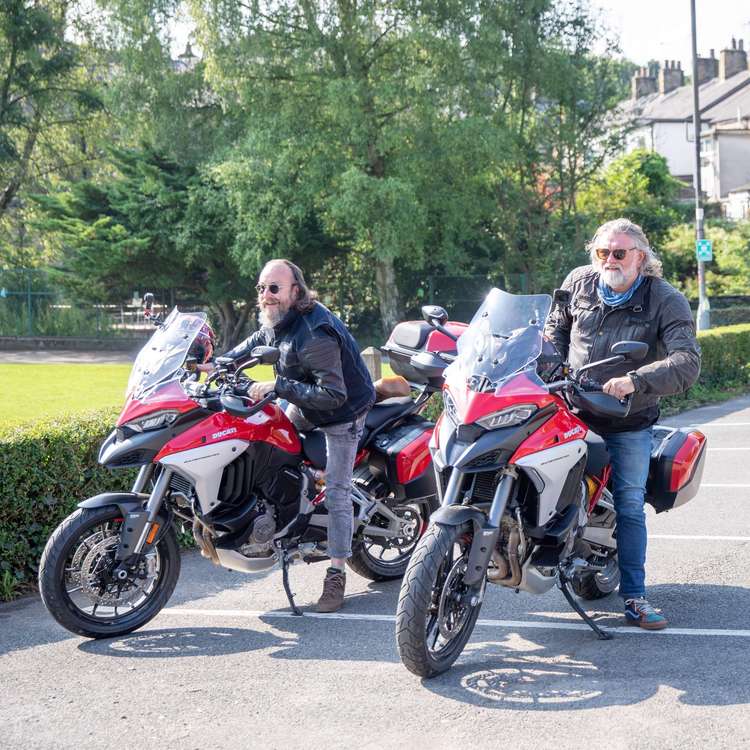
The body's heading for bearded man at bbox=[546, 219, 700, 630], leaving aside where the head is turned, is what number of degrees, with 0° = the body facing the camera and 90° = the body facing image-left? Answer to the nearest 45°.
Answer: approximately 45°

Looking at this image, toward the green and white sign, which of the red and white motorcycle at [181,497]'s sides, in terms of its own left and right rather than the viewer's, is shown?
back

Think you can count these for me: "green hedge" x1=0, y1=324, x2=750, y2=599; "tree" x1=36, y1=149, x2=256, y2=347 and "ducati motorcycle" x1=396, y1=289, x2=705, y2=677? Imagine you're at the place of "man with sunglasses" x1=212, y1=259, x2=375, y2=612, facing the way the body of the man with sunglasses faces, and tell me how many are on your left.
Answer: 1

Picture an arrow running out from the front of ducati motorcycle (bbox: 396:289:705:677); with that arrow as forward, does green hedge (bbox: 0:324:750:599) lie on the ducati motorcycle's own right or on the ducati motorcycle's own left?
on the ducati motorcycle's own right

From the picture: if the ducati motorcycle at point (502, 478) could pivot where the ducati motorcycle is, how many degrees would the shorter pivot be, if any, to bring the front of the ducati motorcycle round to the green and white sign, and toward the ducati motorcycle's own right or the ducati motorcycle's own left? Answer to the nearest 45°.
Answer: approximately 135° to the ducati motorcycle's own right

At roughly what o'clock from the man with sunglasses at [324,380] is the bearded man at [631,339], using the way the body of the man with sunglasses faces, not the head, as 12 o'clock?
The bearded man is roughly at 8 o'clock from the man with sunglasses.

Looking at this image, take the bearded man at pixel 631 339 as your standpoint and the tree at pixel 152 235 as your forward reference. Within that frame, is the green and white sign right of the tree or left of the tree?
right

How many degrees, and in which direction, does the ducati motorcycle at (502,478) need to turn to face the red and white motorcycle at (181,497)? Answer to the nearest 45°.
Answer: approximately 45° to its right

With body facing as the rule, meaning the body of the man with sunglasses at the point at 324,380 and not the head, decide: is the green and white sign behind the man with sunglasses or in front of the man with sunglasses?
behind
